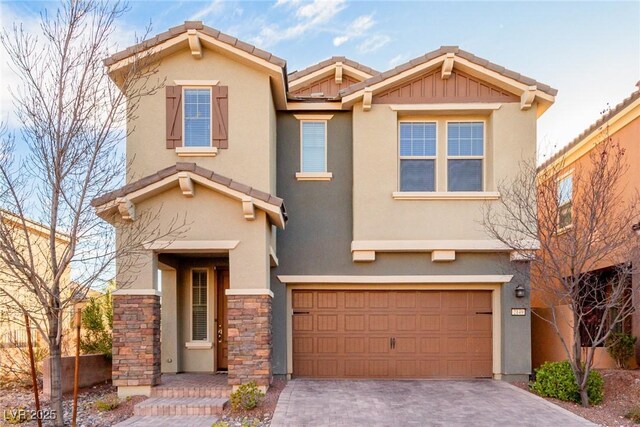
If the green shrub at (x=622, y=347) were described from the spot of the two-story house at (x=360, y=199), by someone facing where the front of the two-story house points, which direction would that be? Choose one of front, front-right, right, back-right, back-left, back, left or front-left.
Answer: left

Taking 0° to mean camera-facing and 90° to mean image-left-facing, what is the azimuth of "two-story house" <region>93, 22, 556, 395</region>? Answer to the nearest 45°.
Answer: approximately 0°

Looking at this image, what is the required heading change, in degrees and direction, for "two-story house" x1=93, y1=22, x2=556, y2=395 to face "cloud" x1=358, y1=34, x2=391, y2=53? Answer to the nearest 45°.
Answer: approximately 180°

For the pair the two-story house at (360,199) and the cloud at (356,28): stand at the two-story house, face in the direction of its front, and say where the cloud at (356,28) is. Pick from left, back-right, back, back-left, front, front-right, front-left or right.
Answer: back

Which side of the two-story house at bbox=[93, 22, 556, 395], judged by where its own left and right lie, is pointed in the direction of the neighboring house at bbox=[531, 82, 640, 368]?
left

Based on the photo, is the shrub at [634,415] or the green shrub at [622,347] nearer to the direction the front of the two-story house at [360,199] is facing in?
the shrub

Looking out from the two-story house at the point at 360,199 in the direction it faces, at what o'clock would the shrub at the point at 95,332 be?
The shrub is roughly at 3 o'clock from the two-story house.

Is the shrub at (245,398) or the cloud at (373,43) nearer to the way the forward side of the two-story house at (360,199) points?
the shrub
